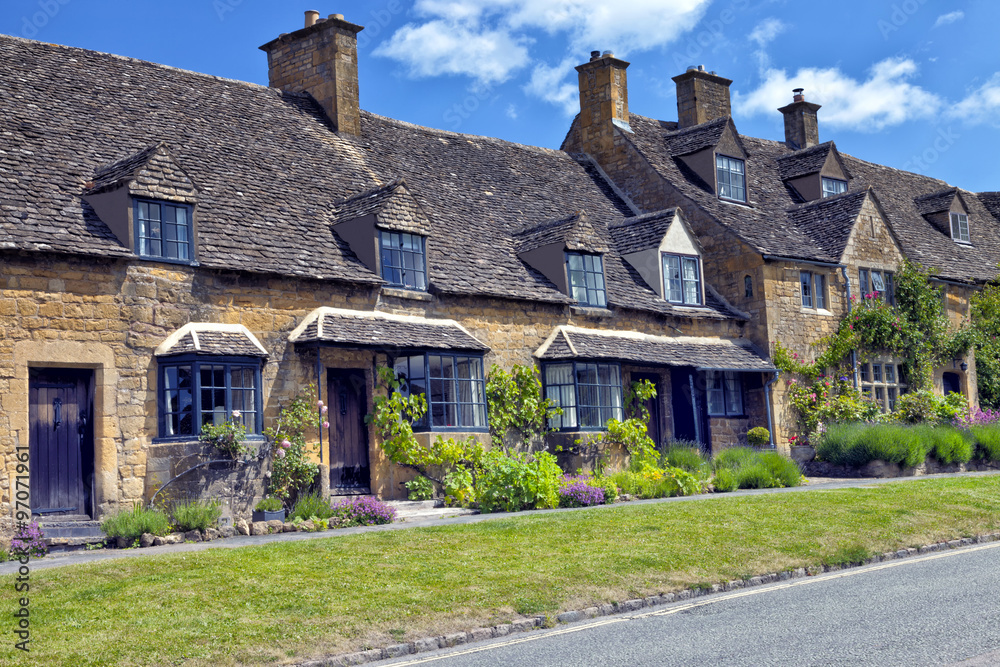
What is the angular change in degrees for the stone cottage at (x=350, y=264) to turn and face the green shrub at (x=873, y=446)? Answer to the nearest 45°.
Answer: approximately 45° to its left

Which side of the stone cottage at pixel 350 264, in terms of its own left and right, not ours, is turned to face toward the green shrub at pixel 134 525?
right

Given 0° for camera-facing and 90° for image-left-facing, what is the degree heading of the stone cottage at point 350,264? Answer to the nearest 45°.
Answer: approximately 315°

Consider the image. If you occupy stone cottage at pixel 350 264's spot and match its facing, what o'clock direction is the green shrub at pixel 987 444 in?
The green shrub is roughly at 10 o'clock from the stone cottage.

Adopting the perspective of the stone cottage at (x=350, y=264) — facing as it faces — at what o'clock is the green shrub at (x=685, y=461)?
The green shrub is roughly at 10 o'clock from the stone cottage.

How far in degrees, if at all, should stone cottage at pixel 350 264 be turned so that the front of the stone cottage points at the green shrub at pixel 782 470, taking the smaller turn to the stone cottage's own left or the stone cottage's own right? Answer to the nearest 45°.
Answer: approximately 45° to the stone cottage's own left

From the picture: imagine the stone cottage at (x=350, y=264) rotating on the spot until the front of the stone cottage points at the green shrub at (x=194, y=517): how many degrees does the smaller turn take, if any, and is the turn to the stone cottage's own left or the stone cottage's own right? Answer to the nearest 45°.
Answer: approximately 45° to the stone cottage's own right
